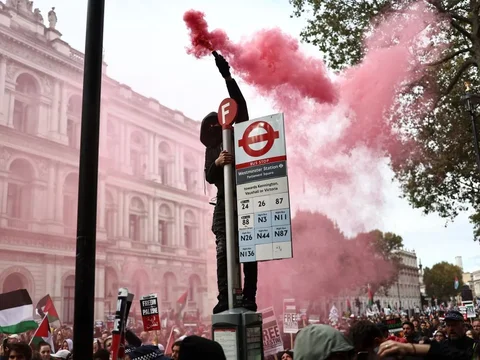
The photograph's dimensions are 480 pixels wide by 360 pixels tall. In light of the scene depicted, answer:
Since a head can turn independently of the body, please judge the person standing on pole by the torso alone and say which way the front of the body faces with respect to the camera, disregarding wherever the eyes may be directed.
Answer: toward the camera

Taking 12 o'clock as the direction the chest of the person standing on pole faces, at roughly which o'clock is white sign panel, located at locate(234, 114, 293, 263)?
The white sign panel is roughly at 11 o'clock from the person standing on pole.

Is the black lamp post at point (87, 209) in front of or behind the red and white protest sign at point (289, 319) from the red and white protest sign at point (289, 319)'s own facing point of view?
in front

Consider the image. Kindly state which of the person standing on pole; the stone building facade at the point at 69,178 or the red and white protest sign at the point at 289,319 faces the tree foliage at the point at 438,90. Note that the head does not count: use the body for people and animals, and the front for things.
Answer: the stone building facade

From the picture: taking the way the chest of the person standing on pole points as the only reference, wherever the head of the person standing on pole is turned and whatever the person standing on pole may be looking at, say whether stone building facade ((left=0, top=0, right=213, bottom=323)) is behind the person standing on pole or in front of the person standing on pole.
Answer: behind

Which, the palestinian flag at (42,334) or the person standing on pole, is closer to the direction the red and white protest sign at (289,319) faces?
the person standing on pole

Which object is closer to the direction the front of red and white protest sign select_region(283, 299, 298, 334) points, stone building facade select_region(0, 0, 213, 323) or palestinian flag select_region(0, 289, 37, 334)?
the palestinian flag

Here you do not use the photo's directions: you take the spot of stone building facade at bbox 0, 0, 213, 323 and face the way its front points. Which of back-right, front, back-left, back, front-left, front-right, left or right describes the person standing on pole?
front-right

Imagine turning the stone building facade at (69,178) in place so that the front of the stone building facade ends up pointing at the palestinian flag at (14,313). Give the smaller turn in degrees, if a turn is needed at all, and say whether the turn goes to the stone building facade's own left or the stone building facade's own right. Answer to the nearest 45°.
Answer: approximately 45° to the stone building facade's own right

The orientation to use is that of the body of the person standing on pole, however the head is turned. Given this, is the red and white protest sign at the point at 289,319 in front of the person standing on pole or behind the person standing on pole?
behind

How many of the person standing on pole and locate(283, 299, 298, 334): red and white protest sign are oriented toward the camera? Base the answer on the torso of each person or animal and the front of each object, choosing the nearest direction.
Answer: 2

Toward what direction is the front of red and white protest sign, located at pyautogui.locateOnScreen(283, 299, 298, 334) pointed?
toward the camera

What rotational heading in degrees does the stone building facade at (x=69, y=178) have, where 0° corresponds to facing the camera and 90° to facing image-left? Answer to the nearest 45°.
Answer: approximately 315°

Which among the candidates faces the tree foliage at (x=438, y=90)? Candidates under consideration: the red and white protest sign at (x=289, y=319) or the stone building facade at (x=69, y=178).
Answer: the stone building facade

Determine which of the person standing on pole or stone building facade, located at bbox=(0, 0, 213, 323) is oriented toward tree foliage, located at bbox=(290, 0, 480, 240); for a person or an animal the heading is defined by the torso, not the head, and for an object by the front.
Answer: the stone building facade

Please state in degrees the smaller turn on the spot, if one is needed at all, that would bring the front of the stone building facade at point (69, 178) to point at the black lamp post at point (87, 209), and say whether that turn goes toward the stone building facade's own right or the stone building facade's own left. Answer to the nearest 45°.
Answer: approximately 45° to the stone building facade's own right

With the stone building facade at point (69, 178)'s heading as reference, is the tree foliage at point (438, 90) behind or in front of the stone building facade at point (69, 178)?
in front
